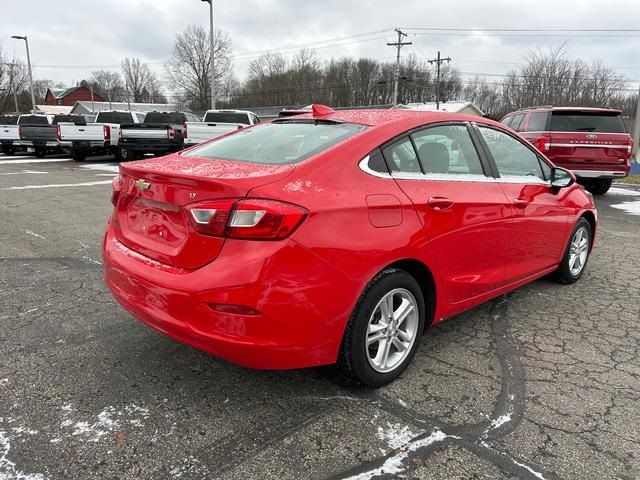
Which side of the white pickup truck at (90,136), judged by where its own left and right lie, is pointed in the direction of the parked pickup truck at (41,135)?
left

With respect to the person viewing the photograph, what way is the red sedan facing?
facing away from the viewer and to the right of the viewer

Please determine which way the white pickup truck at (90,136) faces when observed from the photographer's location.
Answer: facing away from the viewer and to the right of the viewer

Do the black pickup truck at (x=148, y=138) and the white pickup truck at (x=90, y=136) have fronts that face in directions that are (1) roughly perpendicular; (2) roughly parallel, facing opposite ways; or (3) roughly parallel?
roughly parallel

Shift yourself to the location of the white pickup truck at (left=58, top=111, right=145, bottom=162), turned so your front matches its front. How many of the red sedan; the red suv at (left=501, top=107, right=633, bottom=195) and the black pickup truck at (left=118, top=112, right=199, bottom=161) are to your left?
0

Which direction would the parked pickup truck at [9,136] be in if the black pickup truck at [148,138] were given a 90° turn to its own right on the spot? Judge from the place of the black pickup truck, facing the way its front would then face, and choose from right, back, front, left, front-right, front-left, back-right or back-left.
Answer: back

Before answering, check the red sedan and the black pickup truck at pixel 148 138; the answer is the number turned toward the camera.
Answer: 0

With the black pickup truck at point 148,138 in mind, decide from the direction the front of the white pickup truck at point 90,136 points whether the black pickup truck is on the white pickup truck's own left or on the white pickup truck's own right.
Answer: on the white pickup truck's own right

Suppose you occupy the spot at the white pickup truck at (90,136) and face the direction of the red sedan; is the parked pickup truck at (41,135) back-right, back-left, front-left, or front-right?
back-right

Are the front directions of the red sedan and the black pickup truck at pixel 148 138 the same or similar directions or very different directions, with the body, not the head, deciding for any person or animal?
same or similar directions

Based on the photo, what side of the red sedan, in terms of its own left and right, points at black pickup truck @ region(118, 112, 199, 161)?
left

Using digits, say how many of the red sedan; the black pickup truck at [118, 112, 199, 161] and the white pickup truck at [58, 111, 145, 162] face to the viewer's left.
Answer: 0

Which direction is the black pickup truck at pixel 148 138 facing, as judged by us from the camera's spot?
facing away from the viewer and to the right of the viewer

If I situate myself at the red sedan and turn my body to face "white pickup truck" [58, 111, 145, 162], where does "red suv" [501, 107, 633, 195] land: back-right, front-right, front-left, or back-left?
front-right

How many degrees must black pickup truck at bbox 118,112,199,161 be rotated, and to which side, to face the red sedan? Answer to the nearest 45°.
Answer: approximately 135° to its right

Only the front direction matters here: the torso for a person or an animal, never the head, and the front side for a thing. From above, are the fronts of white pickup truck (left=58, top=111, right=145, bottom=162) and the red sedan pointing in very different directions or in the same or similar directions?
same or similar directions
